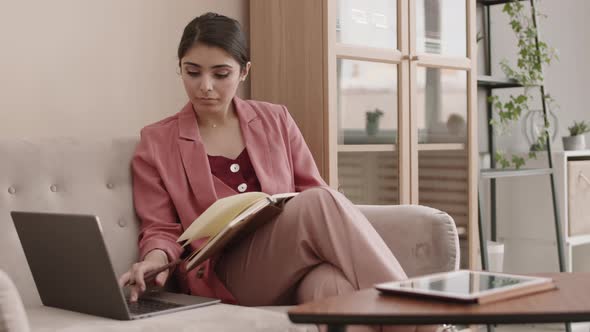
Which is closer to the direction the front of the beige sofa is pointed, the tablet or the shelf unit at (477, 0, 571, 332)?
the tablet

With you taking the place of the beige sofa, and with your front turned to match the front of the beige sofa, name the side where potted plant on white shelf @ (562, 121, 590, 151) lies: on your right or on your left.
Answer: on your left

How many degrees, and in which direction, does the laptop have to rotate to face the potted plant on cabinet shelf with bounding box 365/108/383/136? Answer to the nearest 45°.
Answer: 0° — it already faces it

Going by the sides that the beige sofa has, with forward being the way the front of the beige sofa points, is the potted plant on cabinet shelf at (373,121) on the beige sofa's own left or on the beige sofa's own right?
on the beige sofa's own left

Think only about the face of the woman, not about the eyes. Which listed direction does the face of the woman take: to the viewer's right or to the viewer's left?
to the viewer's left

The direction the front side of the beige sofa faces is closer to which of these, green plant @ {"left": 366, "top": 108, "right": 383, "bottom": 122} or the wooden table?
the wooden table

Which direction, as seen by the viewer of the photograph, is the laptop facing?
facing away from the viewer and to the right of the viewer

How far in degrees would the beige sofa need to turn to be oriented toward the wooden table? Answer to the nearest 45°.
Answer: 0° — it already faces it

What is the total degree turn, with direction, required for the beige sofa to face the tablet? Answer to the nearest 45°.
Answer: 0° — it already faces it

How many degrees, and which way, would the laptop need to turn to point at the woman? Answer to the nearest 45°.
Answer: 0° — it already faces them

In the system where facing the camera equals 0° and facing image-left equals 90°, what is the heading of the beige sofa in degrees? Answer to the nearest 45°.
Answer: approximately 315°
